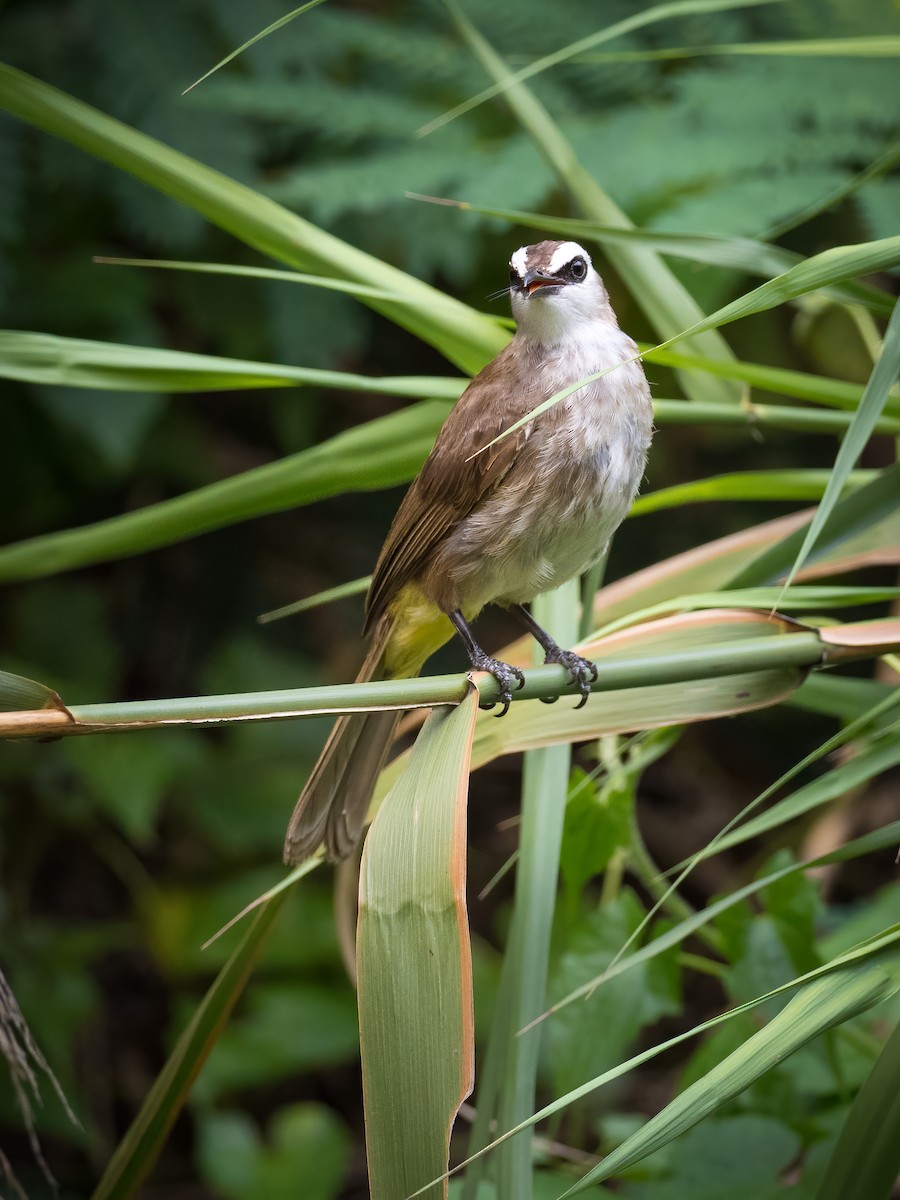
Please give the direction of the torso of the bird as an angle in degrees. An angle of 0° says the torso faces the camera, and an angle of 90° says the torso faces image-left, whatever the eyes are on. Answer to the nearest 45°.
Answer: approximately 315°

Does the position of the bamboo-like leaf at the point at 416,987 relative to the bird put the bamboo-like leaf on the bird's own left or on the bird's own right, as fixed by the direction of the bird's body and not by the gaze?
on the bird's own right
